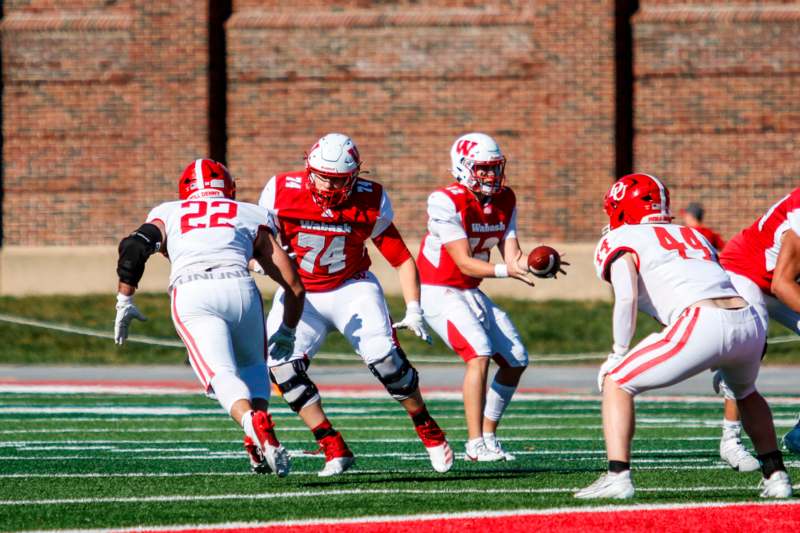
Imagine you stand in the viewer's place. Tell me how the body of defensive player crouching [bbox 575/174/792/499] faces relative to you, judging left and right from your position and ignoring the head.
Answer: facing away from the viewer and to the left of the viewer

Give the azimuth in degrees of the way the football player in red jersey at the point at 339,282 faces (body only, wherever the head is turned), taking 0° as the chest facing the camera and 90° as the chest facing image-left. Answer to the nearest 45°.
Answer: approximately 0°

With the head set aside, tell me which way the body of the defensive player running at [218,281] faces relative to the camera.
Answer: away from the camera

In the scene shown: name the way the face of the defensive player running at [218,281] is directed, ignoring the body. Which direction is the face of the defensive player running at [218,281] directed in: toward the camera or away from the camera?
away from the camera
